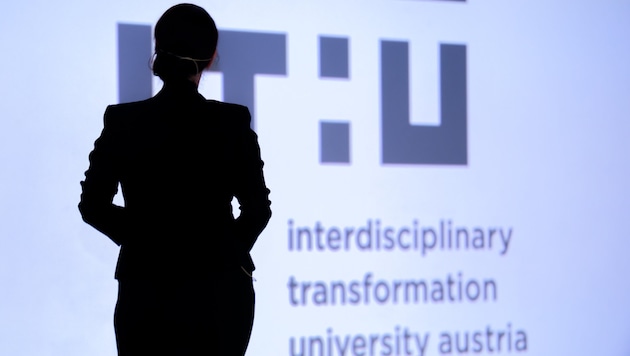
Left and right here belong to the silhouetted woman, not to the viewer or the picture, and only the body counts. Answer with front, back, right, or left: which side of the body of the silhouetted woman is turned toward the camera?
back

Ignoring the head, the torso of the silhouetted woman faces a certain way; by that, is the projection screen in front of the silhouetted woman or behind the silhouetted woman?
in front
